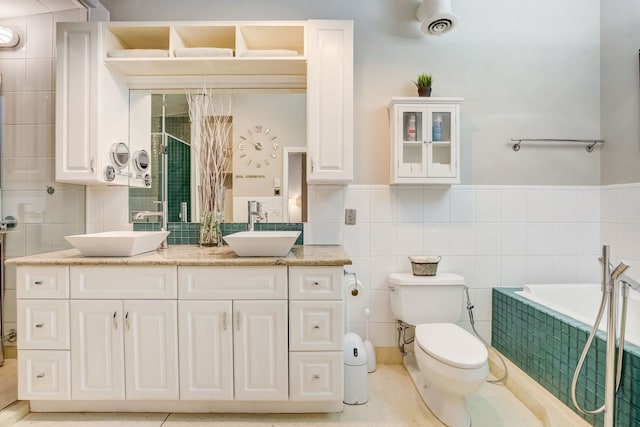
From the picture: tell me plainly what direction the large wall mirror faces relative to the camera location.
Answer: facing the viewer

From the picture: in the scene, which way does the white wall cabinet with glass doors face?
toward the camera

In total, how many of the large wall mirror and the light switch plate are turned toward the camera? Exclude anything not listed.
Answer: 2

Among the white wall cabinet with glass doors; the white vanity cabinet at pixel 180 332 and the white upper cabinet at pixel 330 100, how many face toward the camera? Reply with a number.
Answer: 3

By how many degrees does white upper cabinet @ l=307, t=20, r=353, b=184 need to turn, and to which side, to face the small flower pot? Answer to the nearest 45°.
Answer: approximately 90° to its left

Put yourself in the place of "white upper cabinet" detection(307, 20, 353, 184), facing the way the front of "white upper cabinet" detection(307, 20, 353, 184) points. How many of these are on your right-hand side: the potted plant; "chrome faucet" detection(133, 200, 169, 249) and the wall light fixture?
2

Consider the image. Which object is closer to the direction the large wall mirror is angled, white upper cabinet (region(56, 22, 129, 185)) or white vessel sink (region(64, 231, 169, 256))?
the white vessel sink

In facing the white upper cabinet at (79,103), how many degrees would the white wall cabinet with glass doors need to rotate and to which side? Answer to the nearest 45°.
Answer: approximately 90° to its right

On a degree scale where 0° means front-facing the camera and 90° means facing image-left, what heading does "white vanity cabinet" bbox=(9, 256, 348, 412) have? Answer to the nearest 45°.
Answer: approximately 0°
